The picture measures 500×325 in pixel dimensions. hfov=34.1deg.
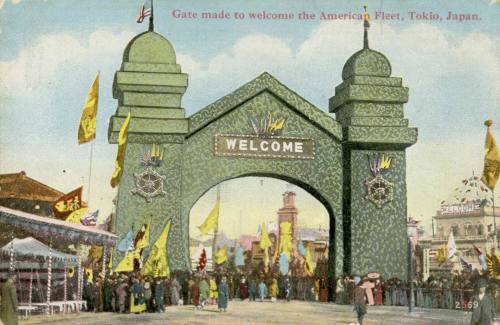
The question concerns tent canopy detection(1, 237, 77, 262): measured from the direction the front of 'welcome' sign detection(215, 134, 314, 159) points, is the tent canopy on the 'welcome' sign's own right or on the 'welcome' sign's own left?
on the 'welcome' sign's own right

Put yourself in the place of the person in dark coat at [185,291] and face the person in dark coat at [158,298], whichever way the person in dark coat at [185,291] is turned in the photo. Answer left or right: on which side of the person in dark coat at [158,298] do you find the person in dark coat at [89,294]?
right

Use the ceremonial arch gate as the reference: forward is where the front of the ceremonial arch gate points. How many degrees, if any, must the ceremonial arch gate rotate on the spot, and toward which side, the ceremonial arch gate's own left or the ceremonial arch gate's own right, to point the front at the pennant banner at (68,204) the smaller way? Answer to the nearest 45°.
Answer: approximately 45° to the ceremonial arch gate's own right

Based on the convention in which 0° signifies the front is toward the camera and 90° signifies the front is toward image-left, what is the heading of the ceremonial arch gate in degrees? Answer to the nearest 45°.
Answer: approximately 0°

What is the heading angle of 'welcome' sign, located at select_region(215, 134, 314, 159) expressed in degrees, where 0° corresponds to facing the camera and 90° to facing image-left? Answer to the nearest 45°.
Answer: approximately 0°
